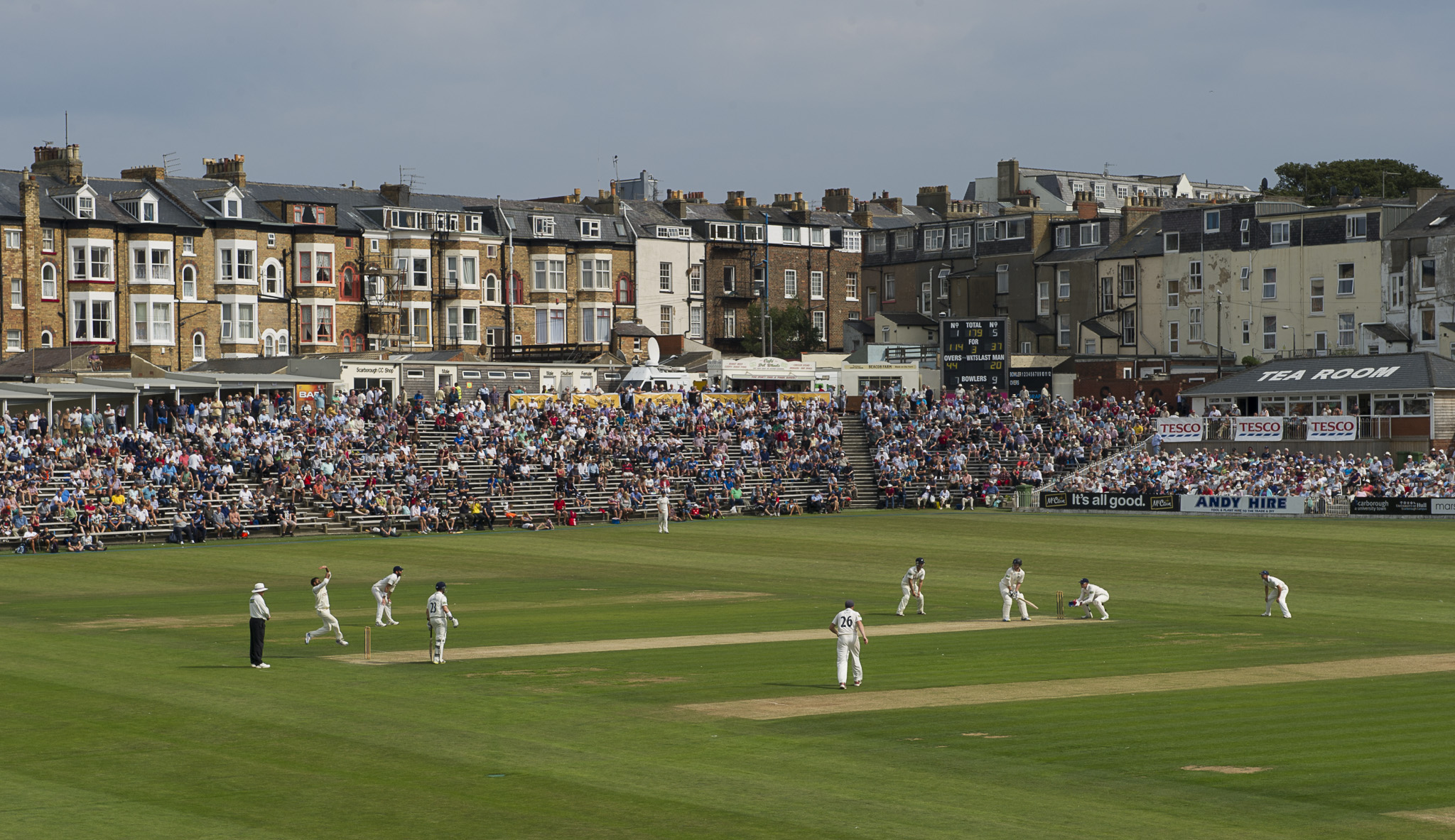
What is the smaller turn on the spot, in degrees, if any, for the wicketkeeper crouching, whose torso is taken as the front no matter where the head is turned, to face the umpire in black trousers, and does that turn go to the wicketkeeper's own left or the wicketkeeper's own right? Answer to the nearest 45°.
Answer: approximately 45° to the wicketkeeper's own left

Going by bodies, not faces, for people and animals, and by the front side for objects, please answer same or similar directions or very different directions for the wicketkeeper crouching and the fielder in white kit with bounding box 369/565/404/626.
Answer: very different directions

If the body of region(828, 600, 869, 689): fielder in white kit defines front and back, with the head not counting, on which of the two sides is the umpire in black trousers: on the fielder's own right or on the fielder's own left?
on the fielder's own left

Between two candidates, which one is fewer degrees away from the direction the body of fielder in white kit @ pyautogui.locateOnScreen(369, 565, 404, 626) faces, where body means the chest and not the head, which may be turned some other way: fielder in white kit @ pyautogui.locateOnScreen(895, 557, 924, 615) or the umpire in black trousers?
the fielder in white kit

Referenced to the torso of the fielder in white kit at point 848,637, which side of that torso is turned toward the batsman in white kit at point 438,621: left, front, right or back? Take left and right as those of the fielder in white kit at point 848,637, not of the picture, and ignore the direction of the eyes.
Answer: left

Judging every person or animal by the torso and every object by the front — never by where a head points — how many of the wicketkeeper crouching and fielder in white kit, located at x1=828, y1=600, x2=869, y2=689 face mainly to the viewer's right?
0

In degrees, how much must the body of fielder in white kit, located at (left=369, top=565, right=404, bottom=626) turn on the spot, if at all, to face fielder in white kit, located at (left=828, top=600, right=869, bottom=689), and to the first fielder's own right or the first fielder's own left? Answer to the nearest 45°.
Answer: approximately 45° to the first fielder's own right

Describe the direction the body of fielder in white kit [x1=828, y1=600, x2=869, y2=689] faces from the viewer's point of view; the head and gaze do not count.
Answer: away from the camera

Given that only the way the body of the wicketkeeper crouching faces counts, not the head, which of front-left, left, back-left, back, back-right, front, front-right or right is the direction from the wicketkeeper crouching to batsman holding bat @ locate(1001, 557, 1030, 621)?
front-left

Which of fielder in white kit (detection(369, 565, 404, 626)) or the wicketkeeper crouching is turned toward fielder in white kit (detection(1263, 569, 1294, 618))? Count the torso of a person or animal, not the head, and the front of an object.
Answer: fielder in white kit (detection(369, 565, 404, 626))

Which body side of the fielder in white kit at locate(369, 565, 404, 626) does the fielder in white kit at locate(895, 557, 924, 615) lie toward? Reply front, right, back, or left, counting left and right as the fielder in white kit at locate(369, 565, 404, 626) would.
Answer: front

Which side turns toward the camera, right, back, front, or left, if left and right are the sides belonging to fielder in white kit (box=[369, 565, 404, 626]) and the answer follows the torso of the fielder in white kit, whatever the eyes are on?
right

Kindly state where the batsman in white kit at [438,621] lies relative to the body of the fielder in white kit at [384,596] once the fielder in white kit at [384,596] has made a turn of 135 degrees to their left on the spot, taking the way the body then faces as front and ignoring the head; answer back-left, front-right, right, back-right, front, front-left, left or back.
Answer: back-left

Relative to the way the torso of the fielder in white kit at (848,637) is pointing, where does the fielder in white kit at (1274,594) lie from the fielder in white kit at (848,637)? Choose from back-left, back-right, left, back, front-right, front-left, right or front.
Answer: front-right

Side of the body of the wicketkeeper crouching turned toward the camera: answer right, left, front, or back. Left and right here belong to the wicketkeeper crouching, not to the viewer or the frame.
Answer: left

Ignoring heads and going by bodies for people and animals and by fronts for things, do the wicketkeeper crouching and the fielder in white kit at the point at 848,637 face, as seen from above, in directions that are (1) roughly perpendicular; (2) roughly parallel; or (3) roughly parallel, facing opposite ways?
roughly perpendicular

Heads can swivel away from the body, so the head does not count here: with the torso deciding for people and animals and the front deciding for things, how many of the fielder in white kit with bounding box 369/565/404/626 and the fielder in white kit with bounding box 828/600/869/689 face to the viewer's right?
1
